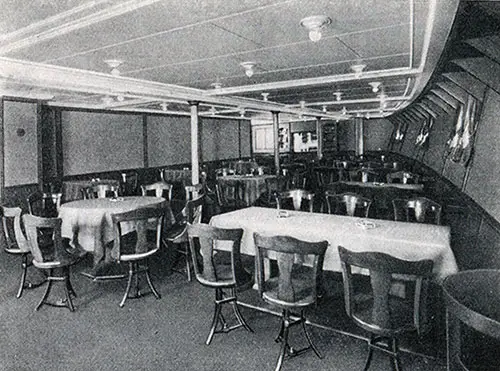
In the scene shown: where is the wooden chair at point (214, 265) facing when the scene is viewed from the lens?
facing away from the viewer and to the right of the viewer

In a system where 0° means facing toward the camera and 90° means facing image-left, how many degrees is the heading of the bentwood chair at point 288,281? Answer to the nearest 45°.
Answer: approximately 180°

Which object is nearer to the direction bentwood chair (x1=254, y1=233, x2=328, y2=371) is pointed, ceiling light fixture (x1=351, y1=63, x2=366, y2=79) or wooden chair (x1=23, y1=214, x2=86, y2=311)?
the ceiling light fixture
